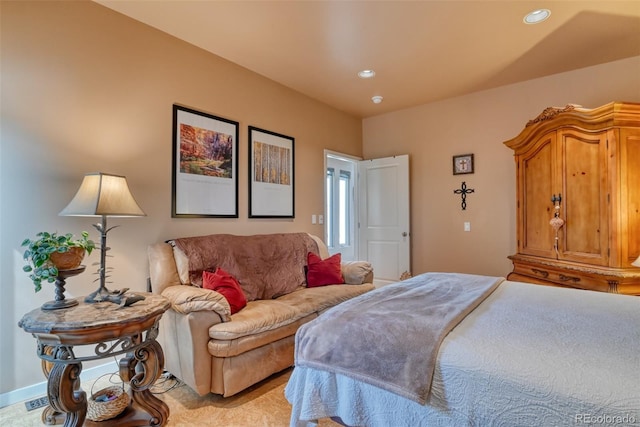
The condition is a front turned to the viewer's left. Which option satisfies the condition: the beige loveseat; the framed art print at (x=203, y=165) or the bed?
the bed

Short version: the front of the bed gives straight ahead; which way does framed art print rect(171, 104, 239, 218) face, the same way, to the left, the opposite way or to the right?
the opposite way

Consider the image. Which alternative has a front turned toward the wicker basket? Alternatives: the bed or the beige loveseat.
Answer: the bed

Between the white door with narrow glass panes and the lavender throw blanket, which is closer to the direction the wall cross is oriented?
the lavender throw blanket

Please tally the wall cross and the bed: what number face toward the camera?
1

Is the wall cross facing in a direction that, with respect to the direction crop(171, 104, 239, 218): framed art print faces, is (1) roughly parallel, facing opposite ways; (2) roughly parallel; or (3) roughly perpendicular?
roughly perpendicular

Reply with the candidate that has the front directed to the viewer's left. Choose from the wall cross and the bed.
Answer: the bed

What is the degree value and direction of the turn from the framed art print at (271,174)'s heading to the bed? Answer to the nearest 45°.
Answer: approximately 45° to its right

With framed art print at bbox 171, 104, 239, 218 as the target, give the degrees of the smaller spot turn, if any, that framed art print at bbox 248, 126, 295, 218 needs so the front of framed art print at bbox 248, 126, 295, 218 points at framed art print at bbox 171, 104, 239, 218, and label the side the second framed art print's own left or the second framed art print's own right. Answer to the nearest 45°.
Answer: approximately 90° to the second framed art print's own right

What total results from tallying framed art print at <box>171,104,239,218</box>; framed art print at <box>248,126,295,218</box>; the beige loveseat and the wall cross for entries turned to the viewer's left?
0

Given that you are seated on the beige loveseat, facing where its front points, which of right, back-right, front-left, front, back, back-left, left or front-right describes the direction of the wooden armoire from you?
front-left

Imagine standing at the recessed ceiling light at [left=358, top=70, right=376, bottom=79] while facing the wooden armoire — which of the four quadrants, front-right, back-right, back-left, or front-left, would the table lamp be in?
back-right

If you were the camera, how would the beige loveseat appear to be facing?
facing the viewer and to the right of the viewer

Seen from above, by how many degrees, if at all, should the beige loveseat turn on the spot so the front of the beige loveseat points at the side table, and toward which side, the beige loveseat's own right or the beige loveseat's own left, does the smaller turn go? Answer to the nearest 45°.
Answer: approximately 90° to the beige loveseat's own right

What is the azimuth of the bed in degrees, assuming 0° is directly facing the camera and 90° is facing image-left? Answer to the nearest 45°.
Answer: approximately 90°

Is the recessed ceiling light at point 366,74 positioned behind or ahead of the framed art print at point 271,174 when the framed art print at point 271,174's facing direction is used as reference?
ahead

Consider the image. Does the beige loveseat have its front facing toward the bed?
yes

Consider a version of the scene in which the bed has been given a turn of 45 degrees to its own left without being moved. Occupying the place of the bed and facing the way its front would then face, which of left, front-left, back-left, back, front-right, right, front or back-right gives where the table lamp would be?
front-right

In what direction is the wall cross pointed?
toward the camera
